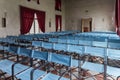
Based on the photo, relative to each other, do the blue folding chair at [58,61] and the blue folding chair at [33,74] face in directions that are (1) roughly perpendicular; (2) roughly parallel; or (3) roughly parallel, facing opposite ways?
roughly parallel

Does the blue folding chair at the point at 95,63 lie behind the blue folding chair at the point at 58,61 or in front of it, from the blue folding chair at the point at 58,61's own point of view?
behind

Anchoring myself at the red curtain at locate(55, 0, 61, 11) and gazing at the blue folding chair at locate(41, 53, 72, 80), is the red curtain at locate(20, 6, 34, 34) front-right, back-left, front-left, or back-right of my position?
front-right

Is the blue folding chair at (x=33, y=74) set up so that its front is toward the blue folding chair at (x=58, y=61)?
no
